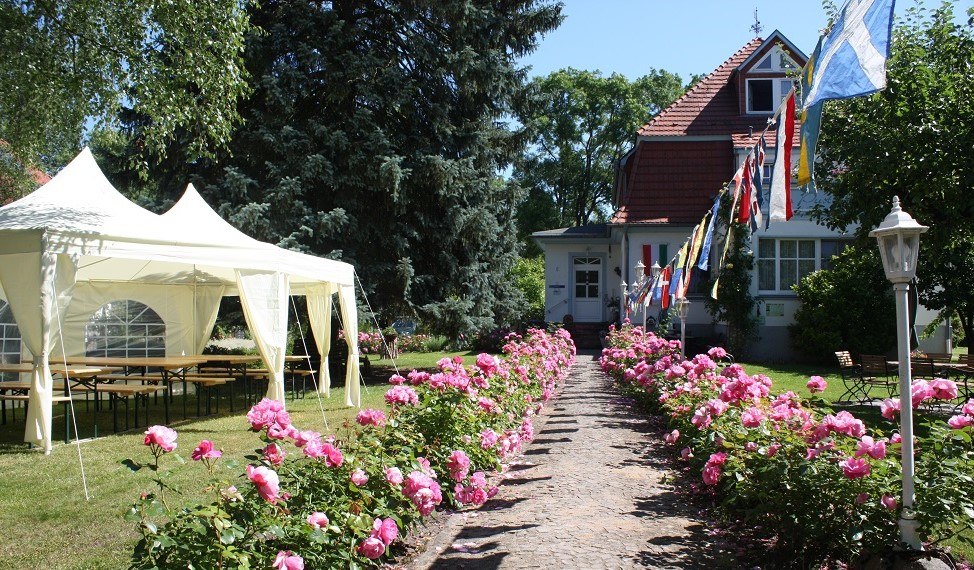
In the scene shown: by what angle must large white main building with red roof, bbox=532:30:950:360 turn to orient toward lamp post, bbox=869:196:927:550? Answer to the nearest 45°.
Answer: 0° — it already faces it

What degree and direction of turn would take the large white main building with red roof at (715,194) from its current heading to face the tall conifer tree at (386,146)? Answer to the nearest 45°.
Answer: approximately 45° to its right

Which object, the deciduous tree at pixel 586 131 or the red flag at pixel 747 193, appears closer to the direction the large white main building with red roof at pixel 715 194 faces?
the red flag

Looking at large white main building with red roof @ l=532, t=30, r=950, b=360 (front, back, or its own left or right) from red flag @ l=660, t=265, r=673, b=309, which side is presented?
front

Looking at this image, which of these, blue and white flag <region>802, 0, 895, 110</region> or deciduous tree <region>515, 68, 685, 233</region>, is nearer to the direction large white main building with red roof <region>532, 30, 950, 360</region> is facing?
the blue and white flag

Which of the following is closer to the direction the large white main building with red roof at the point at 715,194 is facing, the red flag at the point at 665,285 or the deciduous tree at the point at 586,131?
the red flag

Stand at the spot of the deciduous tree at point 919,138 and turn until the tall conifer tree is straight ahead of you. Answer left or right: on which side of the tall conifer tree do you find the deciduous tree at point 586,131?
right

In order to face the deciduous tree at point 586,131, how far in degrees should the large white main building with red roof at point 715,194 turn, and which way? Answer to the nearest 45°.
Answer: approximately 180°

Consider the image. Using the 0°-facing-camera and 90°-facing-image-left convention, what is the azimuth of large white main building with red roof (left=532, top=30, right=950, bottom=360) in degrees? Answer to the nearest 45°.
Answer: approximately 0°

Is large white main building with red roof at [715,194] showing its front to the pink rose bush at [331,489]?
yes
